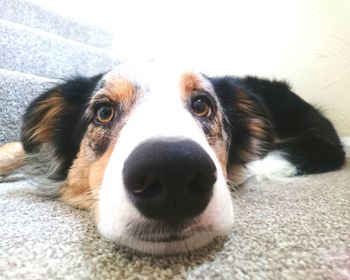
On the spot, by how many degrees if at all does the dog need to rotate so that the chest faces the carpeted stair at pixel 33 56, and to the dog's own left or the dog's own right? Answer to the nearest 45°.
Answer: approximately 135° to the dog's own right

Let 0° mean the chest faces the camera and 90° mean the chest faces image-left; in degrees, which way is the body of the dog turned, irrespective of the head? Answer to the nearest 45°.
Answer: approximately 0°
